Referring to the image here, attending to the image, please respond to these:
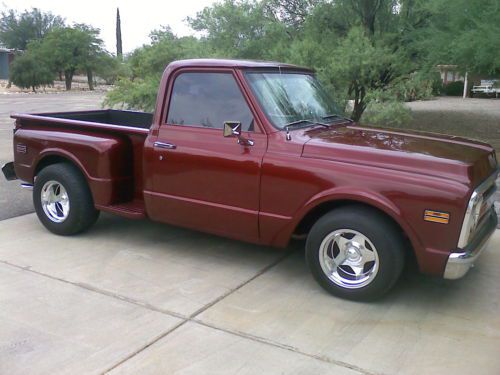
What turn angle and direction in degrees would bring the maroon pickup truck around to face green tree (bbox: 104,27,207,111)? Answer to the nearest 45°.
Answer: approximately 135° to its left

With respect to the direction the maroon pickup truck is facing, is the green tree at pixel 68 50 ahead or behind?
behind

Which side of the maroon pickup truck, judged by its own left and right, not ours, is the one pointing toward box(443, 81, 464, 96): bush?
left

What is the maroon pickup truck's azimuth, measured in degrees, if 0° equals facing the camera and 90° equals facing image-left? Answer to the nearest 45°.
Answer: approximately 315°

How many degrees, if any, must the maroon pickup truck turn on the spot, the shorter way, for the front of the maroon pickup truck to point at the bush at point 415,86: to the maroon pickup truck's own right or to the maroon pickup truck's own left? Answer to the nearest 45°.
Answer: approximately 90° to the maroon pickup truck's own left

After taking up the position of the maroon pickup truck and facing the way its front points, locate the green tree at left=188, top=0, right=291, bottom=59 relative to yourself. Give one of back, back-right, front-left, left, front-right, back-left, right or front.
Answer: back-left

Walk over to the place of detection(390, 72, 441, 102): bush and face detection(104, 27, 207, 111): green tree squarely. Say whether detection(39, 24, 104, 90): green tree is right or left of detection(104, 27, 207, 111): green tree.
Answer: right

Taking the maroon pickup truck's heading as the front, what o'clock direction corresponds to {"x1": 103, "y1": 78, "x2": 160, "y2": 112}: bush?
The bush is roughly at 7 o'clock from the maroon pickup truck.

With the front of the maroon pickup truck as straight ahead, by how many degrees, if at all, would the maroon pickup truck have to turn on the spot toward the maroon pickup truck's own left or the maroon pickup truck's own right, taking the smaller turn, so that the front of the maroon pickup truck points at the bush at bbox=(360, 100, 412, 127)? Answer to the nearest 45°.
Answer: approximately 135° to the maroon pickup truck's own left
